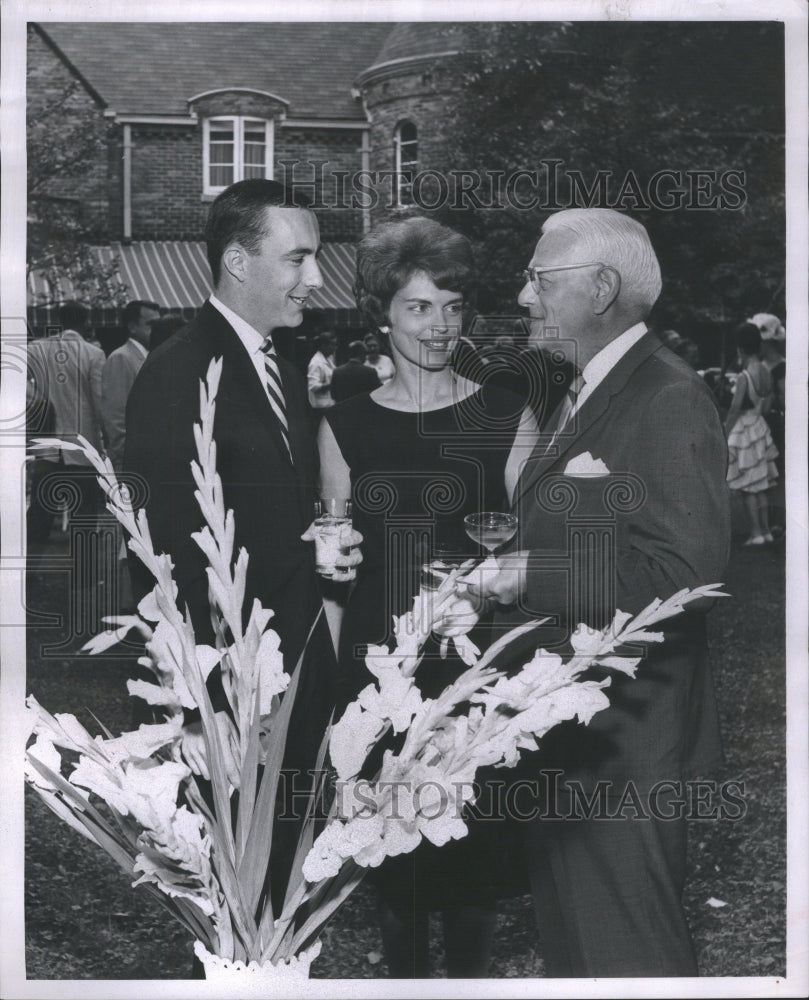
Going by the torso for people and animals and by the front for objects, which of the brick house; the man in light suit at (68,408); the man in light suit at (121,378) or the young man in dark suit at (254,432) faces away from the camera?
the man in light suit at (68,408)

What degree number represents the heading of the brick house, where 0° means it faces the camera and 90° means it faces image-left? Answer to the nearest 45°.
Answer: approximately 0°

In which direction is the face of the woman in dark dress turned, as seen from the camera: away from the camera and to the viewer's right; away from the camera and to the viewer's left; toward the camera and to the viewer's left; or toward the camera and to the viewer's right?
toward the camera and to the viewer's right

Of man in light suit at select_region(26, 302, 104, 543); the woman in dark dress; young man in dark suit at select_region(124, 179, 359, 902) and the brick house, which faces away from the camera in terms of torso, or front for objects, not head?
the man in light suit

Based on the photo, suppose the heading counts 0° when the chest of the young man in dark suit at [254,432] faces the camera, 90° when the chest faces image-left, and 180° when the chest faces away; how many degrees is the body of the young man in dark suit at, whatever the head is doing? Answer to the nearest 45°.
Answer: approximately 315°

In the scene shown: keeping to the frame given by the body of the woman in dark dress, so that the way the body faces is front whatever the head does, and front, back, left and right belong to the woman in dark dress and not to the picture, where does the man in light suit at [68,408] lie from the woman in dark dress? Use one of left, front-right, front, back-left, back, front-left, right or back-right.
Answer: right

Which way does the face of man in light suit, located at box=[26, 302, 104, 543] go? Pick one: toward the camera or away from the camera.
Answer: away from the camera

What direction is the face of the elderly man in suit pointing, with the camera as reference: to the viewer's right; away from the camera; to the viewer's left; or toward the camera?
to the viewer's left

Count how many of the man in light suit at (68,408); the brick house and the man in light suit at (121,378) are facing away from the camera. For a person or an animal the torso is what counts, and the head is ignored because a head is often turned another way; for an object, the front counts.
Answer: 1

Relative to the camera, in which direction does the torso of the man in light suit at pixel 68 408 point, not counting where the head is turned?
away from the camera
